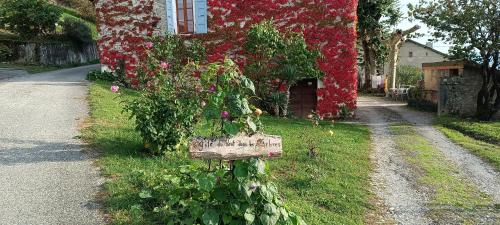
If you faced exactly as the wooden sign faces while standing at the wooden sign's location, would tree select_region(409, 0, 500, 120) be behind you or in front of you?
behind

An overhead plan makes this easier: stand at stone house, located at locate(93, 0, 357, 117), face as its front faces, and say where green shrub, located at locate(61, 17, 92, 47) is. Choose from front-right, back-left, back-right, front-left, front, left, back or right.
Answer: back-right

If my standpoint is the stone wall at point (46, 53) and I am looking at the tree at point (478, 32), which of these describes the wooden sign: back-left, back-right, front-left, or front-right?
front-right

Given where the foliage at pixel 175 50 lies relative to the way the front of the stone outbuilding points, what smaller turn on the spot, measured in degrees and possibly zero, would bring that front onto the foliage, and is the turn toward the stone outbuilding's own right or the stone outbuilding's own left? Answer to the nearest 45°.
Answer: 0° — it already faces it

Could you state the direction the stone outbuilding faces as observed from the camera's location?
facing the viewer and to the left of the viewer

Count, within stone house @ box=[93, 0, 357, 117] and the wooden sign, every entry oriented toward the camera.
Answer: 2

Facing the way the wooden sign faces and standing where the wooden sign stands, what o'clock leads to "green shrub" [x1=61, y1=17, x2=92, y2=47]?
The green shrub is roughly at 5 o'clock from the wooden sign.

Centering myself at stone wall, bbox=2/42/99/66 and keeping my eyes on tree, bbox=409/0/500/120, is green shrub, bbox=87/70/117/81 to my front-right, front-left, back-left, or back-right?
front-right

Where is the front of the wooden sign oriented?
toward the camera

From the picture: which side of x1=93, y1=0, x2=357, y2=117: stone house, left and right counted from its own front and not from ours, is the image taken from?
front

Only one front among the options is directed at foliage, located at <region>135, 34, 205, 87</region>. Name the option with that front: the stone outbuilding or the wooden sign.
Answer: the stone outbuilding

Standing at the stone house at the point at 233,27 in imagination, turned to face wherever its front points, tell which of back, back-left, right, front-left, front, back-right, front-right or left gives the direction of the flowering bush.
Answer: front

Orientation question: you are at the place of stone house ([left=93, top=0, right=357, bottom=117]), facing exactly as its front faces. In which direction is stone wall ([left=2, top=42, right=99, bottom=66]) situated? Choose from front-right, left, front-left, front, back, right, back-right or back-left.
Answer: back-right

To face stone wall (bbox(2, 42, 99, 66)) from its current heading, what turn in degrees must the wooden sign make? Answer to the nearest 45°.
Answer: approximately 135° to its right
